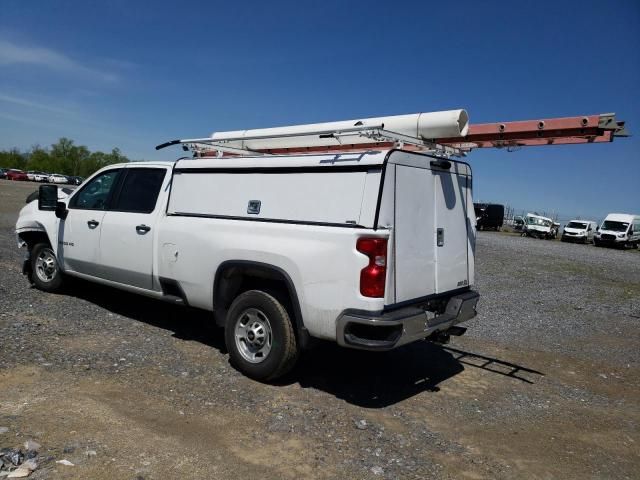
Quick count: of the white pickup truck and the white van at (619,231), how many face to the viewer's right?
0

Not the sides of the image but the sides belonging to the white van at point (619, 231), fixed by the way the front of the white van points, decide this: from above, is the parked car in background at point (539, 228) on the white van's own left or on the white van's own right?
on the white van's own right

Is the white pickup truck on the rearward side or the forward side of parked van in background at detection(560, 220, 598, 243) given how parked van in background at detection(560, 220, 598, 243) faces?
on the forward side

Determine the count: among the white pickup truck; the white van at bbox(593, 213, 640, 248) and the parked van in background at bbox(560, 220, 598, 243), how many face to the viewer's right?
0

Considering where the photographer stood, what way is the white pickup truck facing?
facing away from the viewer and to the left of the viewer

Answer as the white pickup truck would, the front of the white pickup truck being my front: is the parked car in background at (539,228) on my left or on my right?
on my right

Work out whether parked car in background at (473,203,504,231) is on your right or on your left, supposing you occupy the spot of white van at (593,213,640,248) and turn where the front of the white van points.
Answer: on your right

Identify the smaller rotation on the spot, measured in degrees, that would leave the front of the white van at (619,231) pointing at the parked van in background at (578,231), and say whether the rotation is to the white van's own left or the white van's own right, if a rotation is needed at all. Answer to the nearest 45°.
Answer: approximately 90° to the white van's own right

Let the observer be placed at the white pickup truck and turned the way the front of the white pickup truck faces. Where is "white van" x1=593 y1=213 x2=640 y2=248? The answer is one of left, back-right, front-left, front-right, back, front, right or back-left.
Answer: right

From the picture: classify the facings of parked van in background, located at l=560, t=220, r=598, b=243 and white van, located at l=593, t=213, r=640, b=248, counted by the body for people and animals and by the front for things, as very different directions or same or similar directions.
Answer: same or similar directions

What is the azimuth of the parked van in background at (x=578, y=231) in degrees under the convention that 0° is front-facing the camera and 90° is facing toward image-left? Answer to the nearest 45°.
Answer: approximately 45°

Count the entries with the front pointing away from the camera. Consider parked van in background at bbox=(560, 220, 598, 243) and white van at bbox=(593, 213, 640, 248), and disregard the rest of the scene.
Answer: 0
